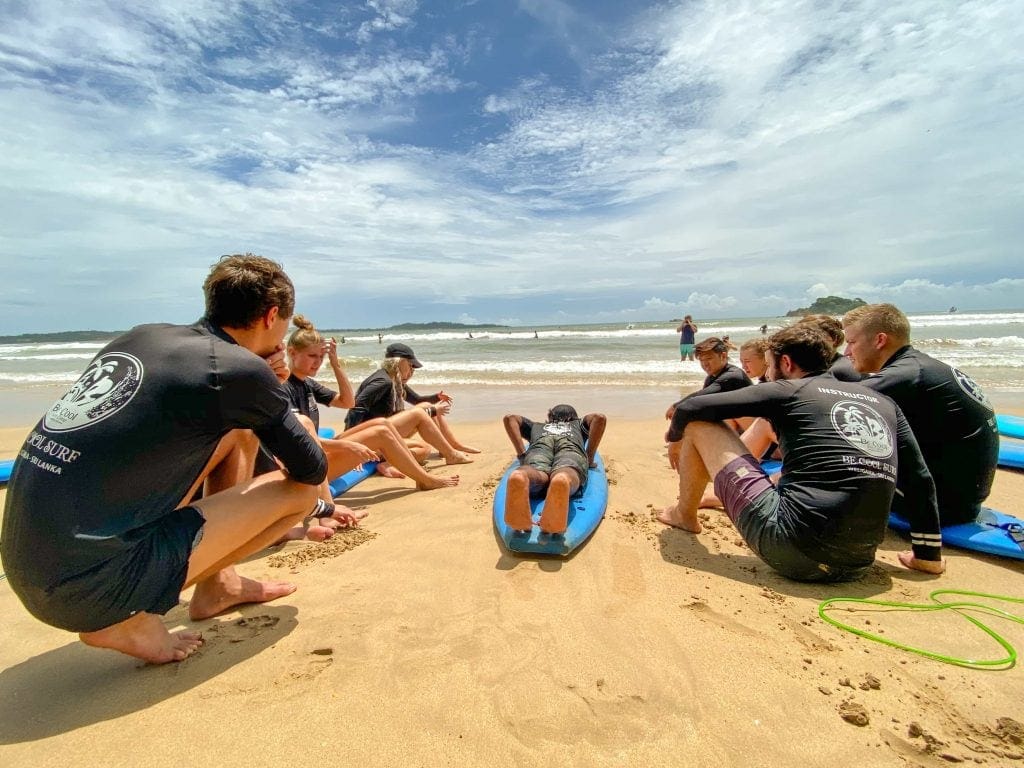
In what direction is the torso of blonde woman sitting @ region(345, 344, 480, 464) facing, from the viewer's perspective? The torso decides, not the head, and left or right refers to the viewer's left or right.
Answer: facing to the right of the viewer

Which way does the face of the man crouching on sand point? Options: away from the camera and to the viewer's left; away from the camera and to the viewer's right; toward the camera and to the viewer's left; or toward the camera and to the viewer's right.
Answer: away from the camera and to the viewer's right

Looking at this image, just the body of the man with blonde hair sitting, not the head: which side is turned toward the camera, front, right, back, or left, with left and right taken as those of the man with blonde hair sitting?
left

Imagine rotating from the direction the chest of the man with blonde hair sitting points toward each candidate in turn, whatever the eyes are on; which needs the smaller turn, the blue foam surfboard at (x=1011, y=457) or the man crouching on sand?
the man crouching on sand

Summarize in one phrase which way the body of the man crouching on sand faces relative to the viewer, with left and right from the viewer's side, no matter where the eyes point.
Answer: facing away from the viewer and to the right of the viewer

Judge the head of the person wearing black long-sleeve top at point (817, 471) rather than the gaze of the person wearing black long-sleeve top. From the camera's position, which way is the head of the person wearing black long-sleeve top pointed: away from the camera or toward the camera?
away from the camera

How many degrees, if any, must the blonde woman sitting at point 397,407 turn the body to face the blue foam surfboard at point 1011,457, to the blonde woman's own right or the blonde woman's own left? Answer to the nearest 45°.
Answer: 0° — they already face it

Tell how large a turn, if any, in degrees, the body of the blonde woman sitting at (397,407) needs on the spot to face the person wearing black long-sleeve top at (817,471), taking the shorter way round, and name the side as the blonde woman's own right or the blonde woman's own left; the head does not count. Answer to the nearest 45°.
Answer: approximately 45° to the blonde woman's own right

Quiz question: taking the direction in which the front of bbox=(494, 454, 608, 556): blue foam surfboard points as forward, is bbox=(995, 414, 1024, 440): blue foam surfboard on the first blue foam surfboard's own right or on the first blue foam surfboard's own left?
on the first blue foam surfboard's own right
